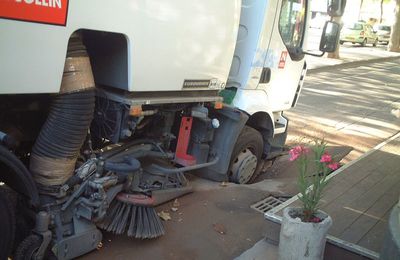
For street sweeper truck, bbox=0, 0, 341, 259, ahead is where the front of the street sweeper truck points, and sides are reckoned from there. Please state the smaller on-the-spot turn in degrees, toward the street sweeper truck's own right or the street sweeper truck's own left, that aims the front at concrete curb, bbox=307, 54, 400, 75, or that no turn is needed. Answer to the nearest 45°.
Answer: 0° — it already faces it

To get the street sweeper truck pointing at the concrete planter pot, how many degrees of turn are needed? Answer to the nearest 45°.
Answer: approximately 45° to its right

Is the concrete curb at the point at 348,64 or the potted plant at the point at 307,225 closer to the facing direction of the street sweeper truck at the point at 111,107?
the concrete curb

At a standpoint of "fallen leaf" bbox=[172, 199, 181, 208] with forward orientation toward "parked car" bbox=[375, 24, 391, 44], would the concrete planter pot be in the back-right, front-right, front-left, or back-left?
back-right

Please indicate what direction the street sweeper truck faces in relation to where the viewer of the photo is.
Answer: facing away from the viewer and to the right of the viewer

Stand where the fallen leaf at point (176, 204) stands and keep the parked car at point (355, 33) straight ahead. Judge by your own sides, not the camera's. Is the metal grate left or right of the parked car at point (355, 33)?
right
